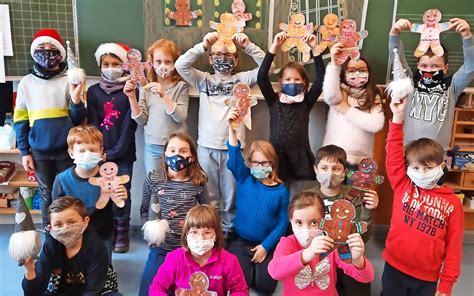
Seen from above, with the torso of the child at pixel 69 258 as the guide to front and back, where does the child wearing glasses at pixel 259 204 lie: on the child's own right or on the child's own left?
on the child's own left

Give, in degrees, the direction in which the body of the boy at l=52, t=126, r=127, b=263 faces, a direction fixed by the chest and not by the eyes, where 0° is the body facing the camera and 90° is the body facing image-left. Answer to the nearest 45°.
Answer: approximately 0°

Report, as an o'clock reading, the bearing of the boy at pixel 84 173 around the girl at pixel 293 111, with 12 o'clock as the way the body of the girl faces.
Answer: The boy is roughly at 2 o'clock from the girl.

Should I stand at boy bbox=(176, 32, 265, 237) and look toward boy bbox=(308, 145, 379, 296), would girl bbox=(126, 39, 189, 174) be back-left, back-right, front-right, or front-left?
back-right

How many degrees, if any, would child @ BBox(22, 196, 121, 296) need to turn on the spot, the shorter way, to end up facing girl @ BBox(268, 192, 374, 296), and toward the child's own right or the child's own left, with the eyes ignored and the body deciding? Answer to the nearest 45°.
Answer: approximately 45° to the child's own left

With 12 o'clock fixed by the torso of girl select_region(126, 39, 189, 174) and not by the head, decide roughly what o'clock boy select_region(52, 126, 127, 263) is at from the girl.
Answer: The boy is roughly at 1 o'clock from the girl.

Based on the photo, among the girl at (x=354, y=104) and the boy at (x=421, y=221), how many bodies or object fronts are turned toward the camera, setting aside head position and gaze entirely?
2

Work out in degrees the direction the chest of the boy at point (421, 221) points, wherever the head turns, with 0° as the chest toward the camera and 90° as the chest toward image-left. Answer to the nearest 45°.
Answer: approximately 0°
